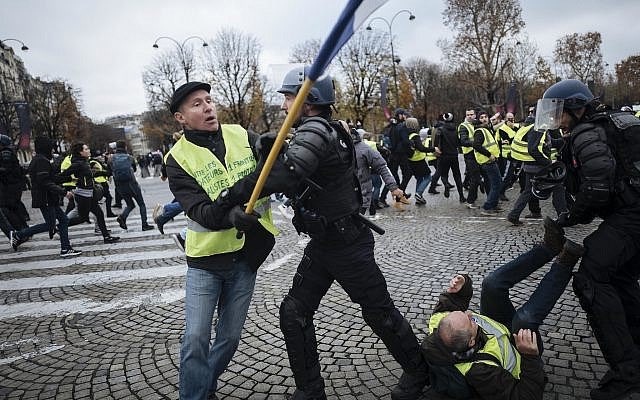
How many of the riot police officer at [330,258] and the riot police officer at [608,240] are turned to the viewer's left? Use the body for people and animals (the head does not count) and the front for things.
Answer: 2

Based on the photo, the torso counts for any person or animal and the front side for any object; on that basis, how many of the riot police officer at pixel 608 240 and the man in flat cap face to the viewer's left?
1

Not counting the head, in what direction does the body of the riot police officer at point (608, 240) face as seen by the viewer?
to the viewer's left

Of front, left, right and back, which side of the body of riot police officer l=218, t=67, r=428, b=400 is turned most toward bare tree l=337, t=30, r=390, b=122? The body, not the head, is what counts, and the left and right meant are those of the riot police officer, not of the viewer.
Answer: right

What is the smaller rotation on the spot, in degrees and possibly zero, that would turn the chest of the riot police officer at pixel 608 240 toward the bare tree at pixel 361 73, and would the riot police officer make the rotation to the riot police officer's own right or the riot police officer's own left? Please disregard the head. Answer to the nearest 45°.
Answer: approximately 45° to the riot police officer's own right

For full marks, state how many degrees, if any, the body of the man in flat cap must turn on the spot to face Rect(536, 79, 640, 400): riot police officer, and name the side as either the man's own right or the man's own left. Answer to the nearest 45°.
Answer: approximately 45° to the man's own left

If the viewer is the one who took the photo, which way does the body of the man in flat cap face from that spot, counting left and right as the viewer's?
facing the viewer and to the right of the viewer

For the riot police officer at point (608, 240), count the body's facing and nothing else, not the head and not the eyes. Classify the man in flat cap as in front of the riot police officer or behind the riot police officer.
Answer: in front

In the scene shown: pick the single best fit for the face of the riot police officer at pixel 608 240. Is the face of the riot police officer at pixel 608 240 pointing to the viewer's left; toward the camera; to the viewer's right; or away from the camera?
to the viewer's left

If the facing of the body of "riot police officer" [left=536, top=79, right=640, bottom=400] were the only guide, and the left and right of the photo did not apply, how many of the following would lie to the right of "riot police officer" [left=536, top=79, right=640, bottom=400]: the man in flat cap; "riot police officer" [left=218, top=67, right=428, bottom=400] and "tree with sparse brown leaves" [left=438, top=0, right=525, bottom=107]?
1

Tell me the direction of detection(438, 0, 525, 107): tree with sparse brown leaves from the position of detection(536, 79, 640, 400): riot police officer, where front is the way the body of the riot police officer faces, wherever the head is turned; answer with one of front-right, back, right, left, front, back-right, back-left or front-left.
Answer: right

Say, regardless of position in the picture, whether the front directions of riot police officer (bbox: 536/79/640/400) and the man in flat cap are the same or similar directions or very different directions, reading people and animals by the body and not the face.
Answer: very different directions

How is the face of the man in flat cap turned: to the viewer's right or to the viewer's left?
to the viewer's right

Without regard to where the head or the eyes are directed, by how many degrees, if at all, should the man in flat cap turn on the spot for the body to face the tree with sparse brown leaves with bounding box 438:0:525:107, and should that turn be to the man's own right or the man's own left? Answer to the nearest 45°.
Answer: approximately 90° to the man's own left

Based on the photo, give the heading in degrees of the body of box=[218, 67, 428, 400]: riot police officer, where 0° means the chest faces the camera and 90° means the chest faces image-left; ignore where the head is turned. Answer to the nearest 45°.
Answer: approximately 90°
